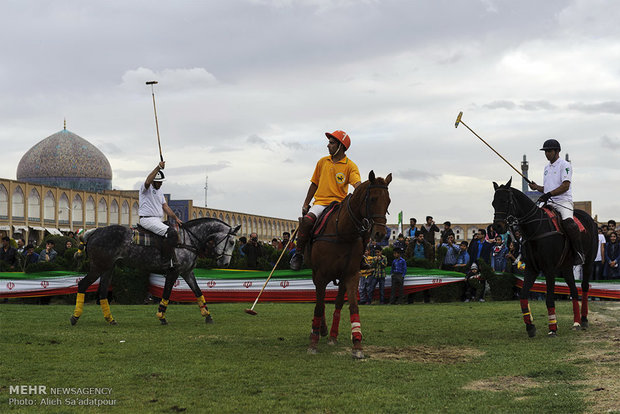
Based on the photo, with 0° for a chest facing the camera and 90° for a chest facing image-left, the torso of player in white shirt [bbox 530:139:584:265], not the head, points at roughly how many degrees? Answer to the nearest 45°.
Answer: approximately 45°

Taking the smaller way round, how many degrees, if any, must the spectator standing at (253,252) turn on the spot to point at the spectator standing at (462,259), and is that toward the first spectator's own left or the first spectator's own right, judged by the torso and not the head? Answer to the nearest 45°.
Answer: approximately 90° to the first spectator's own left

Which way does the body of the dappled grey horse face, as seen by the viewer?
to the viewer's right

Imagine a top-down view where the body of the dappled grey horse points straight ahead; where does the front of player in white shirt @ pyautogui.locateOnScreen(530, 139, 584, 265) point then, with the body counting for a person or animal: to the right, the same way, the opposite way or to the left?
the opposite way

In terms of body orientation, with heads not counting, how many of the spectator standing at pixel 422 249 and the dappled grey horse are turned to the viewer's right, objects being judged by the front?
1

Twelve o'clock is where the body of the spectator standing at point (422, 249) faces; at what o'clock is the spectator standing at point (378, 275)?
the spectator standing at point (378, 275) is roughly at 1 o'clock from the spectator standing at point (422, 249).

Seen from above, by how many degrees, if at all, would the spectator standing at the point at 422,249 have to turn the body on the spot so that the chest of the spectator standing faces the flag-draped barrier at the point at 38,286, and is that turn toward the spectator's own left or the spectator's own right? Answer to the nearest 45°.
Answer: approximately 90° to the spectator's own right

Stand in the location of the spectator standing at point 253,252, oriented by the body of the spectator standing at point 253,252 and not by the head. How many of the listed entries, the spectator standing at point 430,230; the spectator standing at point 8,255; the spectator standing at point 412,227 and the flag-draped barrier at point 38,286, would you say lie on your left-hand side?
2
